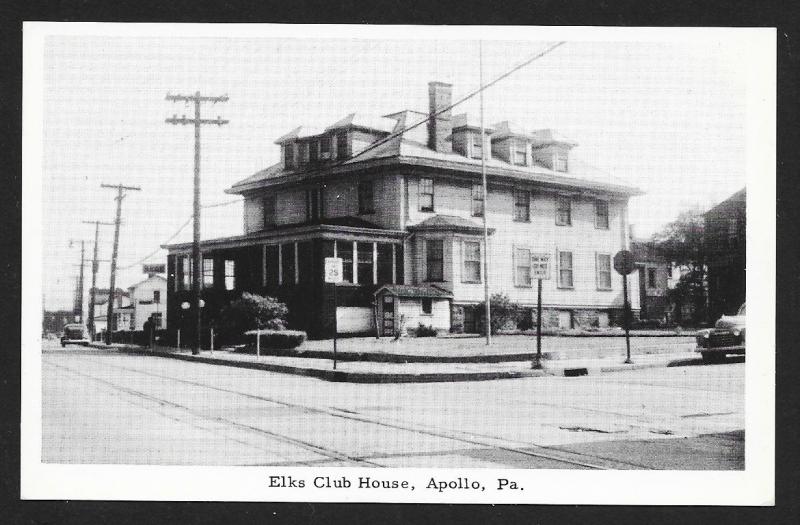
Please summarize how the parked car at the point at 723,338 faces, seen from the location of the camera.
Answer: facing the viewer and to the left of the viewer

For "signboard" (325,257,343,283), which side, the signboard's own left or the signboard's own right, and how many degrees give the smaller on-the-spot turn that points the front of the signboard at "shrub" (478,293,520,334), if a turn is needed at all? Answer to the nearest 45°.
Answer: approximately 90° to the signboard's own left

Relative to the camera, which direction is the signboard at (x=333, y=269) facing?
toward the camera

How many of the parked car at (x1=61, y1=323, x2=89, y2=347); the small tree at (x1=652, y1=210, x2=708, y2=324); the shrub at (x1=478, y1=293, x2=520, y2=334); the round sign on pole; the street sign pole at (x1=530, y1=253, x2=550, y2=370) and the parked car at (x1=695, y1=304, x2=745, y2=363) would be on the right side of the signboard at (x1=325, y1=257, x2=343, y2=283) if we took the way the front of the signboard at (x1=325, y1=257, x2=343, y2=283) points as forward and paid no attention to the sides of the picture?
1
